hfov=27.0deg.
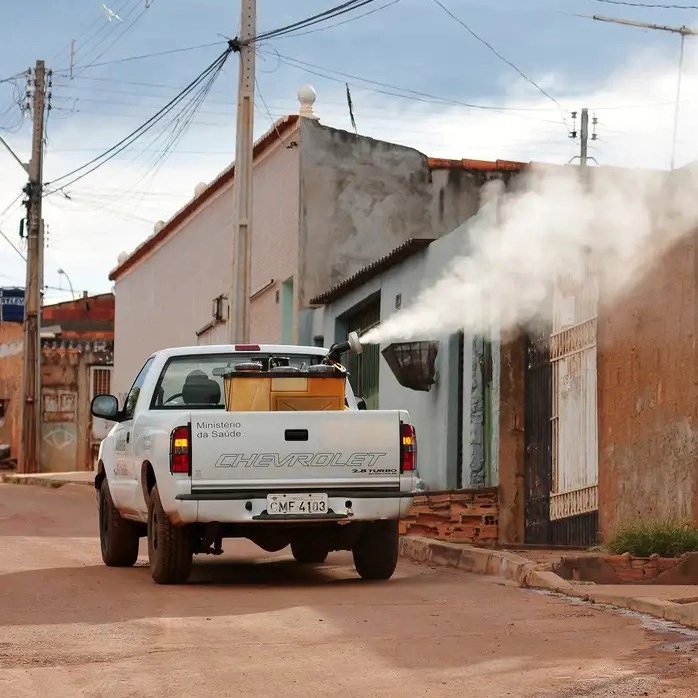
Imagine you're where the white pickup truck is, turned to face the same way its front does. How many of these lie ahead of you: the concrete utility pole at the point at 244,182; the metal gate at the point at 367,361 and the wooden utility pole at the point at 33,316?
3

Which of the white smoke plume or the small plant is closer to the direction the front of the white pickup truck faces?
the white smoke plume

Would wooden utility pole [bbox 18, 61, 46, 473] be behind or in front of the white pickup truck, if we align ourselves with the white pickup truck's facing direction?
in front

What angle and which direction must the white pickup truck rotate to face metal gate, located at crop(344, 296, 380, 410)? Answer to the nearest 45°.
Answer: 0° — it already faces it

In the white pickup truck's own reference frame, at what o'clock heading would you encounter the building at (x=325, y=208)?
The building is roughly at 12 o'clock from the white pickup truck.

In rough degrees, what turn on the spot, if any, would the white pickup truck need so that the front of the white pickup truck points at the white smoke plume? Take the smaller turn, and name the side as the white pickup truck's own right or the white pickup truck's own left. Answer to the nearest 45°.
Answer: approximately 45° to the white pickup truck's own right

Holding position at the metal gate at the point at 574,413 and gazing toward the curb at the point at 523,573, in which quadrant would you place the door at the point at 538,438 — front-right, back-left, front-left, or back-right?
back-right

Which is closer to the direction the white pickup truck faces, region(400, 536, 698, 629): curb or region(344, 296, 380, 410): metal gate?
the metal gate

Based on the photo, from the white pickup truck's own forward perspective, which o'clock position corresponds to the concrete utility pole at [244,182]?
The concrete utility pole is roughly at 12 o'clock from the white pickup truck.

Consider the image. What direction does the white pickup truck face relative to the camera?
away from the camera

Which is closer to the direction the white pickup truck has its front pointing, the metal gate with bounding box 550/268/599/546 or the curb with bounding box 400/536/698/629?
the metal gate

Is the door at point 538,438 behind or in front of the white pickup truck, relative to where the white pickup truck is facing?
in front

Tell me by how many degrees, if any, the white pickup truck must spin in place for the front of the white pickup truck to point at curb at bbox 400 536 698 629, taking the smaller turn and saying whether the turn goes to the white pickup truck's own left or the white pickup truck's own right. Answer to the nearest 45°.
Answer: approximately 90° to the white pickup truck's own right
